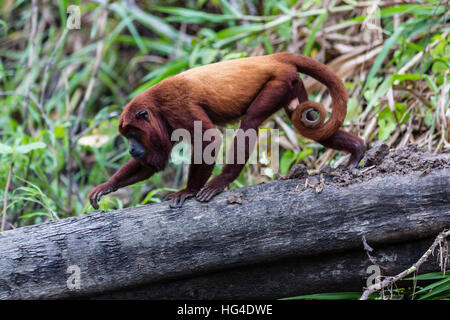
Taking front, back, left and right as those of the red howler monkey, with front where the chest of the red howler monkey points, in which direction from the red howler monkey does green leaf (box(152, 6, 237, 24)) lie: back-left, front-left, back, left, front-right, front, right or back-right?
right

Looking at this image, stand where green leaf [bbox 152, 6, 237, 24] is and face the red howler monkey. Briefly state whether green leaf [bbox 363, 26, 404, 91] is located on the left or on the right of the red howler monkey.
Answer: left

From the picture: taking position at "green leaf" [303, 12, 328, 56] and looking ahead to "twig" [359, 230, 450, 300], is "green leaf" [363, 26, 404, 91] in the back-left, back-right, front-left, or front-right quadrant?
front-left

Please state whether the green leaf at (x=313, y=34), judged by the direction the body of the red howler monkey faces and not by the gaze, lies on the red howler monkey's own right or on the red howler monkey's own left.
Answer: on the red howler monkey's own right

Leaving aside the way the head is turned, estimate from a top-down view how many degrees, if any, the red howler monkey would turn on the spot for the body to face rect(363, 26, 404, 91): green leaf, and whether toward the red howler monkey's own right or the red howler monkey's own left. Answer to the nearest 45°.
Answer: approximately 135° to the red howler monkey's own right

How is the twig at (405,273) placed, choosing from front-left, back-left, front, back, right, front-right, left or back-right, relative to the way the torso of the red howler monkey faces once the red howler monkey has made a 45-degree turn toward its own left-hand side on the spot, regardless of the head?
left

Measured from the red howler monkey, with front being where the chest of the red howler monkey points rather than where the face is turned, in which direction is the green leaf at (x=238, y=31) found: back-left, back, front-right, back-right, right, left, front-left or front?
right

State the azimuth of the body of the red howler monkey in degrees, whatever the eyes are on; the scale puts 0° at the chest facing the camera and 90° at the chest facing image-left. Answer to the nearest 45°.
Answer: approximately 90°
